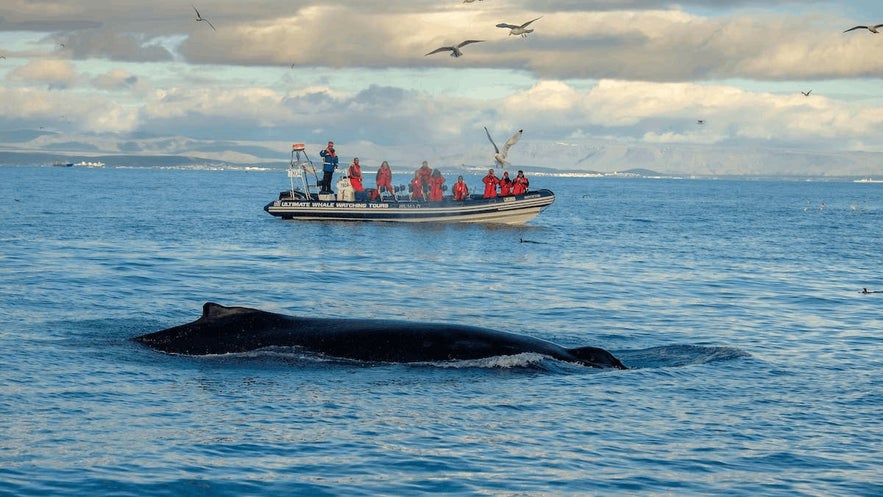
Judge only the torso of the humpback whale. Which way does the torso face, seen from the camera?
to the viewer's right
